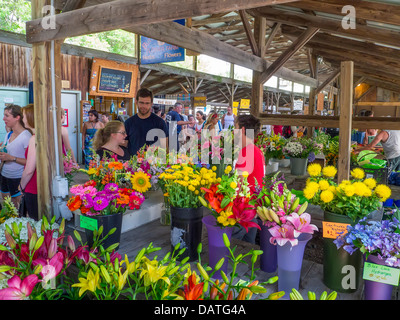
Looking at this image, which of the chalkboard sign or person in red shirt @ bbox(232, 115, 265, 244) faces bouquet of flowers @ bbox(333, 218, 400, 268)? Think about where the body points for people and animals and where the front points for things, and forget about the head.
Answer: the chalkboard sign

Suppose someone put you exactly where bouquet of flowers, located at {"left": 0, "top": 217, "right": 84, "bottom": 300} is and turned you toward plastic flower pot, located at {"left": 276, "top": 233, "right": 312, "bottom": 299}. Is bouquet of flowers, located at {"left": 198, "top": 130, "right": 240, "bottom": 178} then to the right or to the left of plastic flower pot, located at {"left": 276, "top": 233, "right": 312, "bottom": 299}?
left

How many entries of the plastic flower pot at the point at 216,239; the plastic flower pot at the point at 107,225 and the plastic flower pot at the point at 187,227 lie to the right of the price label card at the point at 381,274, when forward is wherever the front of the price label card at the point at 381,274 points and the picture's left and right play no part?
3

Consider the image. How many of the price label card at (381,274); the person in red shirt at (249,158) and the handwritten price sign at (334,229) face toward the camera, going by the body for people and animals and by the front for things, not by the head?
2

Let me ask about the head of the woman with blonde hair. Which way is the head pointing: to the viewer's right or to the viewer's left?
to the viewer's right

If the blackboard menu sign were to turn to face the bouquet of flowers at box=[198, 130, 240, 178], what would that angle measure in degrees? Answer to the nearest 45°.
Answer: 0° — it already faces it

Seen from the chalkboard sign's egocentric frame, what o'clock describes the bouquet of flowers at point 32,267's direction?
The bouquet of flowers is roughly at 12 o'clock from the chalkboard sign.
